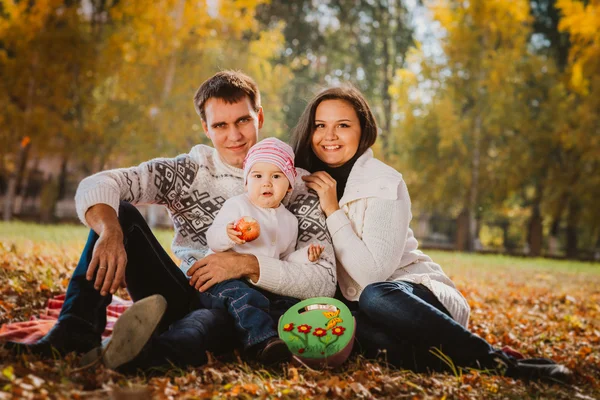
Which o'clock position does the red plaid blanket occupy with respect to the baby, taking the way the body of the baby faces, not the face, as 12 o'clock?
The red plaid blanket is roughly at 3 o'clock from the baby.

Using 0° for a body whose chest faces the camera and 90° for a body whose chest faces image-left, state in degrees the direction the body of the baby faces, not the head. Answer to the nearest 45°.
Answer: approximately 0°

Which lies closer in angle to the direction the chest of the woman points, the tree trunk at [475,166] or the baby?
the baby

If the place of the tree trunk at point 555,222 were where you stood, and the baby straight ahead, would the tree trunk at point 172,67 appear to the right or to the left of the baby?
right

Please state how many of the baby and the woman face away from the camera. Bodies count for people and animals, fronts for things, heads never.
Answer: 0

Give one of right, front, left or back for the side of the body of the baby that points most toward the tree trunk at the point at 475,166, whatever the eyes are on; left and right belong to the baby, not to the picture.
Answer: back

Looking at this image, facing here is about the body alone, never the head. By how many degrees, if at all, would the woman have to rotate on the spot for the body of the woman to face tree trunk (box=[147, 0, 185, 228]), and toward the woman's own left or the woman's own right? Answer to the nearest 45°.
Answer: approximately 90° to the woman's own right

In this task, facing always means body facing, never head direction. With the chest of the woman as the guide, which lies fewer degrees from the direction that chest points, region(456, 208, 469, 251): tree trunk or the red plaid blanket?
the red plaid blanket
